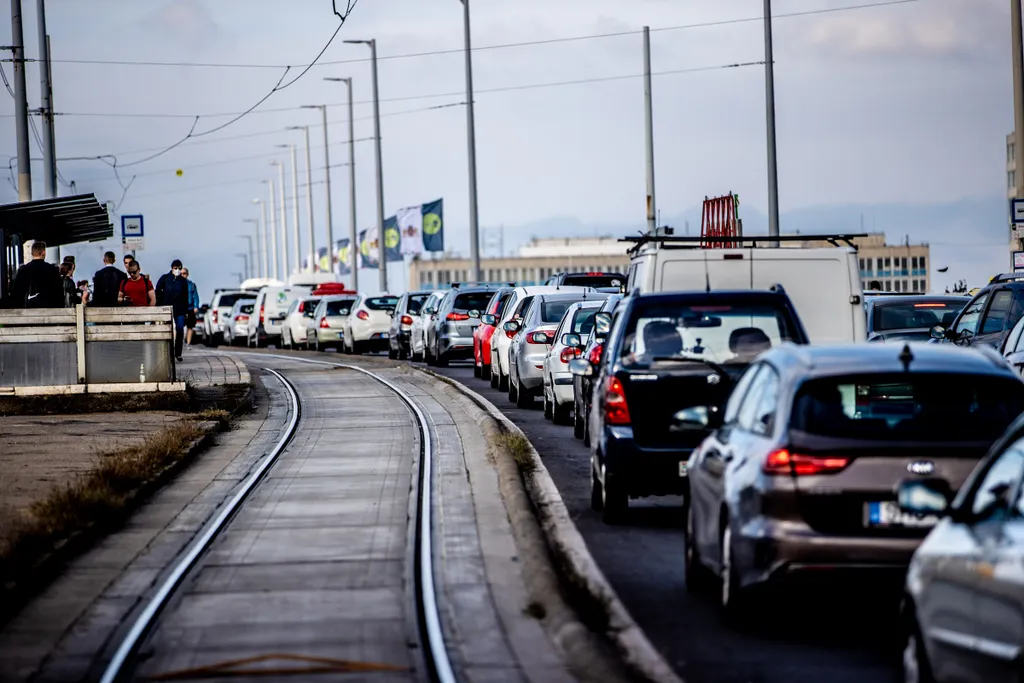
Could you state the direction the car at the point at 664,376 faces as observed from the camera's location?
facing away from the viewer

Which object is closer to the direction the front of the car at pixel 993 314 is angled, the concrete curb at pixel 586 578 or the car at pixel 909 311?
the car

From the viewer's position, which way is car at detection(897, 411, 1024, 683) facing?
facing away from the viewer and to the left of the viewer

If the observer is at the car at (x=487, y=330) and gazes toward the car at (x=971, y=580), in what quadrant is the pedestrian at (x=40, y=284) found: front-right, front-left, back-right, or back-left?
front-right

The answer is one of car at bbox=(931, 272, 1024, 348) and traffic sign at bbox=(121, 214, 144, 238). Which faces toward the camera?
the traffic sign

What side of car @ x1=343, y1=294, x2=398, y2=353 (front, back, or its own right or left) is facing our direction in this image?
back

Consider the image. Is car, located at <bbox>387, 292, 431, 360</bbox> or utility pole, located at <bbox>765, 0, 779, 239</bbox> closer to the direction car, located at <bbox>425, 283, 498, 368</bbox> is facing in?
the car

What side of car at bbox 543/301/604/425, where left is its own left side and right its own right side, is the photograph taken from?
back

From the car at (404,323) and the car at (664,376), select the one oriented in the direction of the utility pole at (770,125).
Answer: the car at (664,376)

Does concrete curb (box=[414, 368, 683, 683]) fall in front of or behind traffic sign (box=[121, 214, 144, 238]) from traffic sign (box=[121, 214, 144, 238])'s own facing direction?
in front
